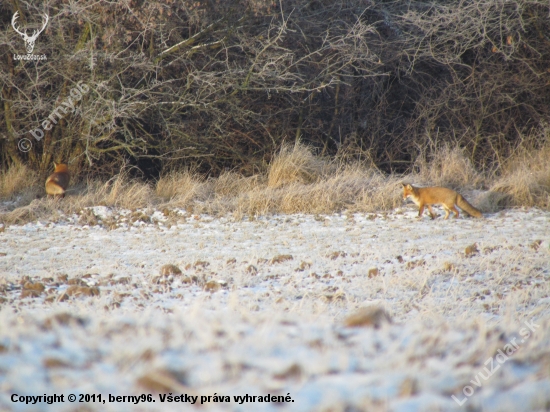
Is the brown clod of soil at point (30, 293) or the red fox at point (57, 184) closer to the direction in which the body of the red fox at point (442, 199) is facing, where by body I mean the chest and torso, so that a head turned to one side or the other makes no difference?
the red fox

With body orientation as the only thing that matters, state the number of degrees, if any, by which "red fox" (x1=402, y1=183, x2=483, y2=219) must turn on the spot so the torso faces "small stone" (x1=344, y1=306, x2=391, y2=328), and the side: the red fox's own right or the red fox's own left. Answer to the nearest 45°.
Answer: approximately 90° to the red fox's own left

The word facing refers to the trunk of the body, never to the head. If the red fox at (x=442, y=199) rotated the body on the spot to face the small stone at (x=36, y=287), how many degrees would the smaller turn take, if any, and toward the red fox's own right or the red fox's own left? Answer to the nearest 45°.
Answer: approximately 45° to the red fox's own left

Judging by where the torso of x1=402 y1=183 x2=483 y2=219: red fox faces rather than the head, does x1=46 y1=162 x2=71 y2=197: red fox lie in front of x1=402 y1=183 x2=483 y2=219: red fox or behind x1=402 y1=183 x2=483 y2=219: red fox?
in front

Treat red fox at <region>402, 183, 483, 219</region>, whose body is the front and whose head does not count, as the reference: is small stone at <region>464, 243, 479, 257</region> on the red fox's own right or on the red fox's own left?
on the red fox's own left

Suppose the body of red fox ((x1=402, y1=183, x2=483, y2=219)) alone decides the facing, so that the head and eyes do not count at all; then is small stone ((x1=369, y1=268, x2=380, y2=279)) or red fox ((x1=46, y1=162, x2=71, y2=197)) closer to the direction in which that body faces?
the red fox

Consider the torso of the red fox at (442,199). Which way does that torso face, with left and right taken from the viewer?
facing to the left of the viewer

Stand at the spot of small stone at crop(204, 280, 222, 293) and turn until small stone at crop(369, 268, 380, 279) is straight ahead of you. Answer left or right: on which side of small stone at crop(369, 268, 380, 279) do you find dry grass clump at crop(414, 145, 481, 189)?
left

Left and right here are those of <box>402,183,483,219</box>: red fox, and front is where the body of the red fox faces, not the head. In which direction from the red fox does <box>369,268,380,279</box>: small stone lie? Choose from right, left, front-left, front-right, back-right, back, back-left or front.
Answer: left

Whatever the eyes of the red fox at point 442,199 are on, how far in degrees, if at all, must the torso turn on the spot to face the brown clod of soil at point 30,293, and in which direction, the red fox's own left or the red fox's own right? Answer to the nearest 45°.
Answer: approximately 45° to the red fox's own left

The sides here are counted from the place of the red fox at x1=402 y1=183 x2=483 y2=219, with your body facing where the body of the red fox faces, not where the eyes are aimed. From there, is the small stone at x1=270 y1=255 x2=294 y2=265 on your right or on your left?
on your left

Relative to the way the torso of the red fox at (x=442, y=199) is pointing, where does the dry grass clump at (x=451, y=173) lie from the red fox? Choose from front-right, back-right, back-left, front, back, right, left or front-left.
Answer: right
